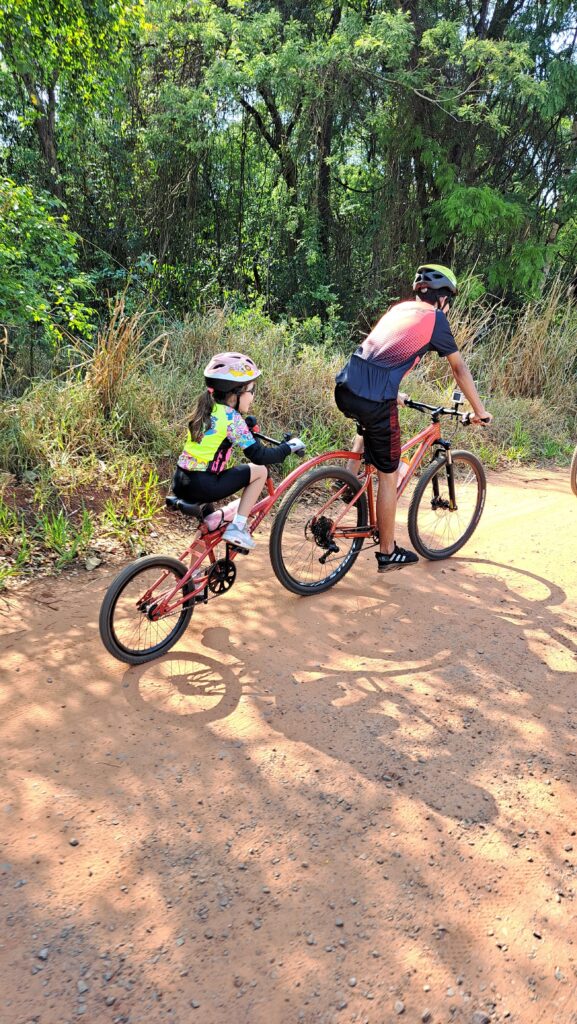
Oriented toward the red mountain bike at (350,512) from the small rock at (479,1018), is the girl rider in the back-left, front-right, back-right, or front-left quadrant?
front-left

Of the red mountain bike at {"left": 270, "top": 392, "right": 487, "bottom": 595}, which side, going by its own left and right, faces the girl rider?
back

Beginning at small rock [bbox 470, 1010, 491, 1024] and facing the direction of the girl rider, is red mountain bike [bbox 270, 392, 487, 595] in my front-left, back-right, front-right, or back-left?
front-right

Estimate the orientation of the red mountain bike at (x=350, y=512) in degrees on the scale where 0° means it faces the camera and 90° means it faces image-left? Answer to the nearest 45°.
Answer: approximately 225°

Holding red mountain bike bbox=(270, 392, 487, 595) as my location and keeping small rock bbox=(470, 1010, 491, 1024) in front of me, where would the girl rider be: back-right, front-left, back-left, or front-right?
front-right

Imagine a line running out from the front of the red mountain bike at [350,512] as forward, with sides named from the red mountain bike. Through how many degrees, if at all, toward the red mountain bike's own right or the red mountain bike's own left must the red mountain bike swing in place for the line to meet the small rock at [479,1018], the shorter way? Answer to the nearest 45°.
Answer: approximately 135° to the red mountain bike's own right
